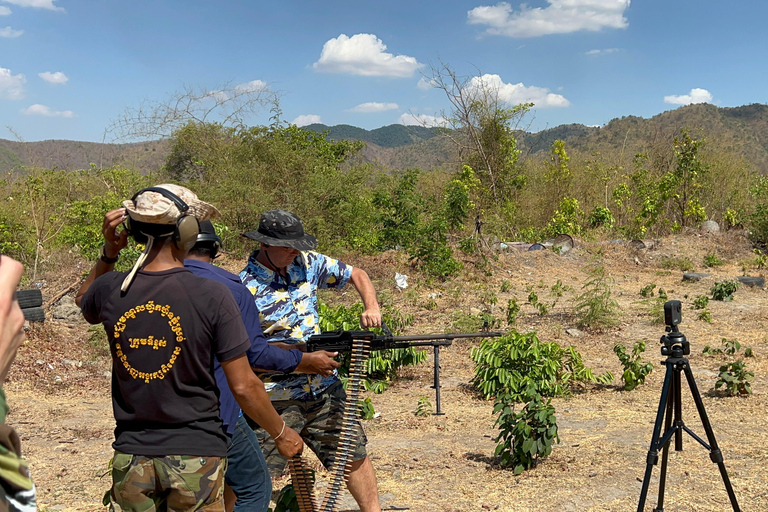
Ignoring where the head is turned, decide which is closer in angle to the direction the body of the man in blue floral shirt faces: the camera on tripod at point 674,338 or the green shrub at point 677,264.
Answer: the camera on tripod

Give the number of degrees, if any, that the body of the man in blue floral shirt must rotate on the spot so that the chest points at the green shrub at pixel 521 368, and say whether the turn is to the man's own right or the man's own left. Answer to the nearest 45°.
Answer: approximately 90° to the man's own left

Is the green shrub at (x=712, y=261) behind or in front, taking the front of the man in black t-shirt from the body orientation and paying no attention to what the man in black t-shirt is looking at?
in front

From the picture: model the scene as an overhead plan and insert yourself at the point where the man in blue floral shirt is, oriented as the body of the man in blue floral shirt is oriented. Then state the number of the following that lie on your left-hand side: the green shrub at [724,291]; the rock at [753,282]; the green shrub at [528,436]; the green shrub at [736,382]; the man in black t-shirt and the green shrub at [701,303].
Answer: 5

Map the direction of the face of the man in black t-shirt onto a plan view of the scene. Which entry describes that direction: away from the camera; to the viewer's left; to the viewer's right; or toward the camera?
away from the camera

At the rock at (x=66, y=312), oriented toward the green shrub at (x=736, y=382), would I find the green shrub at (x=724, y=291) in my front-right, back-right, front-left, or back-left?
front-left

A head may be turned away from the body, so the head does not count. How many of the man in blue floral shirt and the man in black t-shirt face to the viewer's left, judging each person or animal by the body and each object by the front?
0

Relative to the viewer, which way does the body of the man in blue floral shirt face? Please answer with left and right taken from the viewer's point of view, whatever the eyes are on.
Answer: facing the viewer and to the right of the viewer

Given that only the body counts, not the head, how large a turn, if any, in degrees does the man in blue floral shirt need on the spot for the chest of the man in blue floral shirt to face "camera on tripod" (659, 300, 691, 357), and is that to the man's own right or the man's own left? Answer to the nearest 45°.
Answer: approximately 45° to the man's own left

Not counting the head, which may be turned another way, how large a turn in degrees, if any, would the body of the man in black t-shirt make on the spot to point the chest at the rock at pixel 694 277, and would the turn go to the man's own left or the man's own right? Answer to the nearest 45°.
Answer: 0° — they already face it

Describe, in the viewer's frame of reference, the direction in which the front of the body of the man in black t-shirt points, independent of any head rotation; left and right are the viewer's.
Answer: facing away from the viewer and to the right of the viewer
